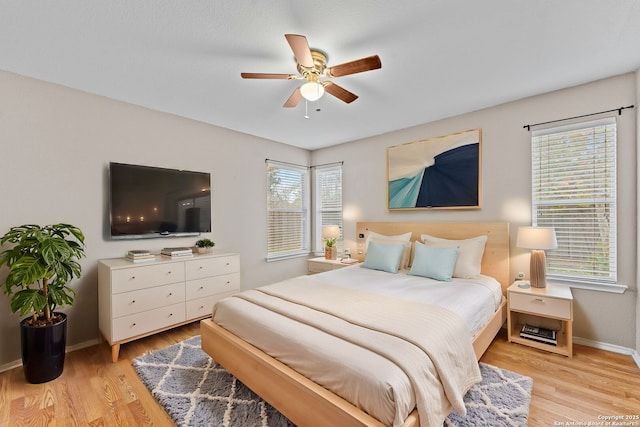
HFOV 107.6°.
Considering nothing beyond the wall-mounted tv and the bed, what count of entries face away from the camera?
0

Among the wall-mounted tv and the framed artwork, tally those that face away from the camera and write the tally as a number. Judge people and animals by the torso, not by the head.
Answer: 0

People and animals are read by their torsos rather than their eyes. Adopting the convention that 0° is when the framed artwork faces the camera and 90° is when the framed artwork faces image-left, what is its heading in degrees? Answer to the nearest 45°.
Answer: approximately 45°

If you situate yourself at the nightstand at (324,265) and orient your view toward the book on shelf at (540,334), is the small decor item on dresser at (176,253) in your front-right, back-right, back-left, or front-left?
back-right

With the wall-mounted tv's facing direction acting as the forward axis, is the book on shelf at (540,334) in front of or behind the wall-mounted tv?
in front

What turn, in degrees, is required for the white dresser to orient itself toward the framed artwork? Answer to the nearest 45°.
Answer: approximately 45° to its left

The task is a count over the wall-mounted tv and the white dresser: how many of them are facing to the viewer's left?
0

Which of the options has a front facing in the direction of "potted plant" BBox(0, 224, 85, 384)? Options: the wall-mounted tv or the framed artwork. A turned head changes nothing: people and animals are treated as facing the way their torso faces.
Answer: the framed artwork

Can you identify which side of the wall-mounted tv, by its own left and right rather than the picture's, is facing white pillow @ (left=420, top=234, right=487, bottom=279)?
front

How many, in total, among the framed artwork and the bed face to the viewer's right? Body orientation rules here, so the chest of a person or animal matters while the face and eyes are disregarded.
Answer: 0

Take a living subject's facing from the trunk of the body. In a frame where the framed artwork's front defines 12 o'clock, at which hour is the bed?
The bed is roughly at 11 o'clock from the framed artwork.

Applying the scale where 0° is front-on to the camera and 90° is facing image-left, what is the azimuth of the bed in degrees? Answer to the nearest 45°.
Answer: approximately 45°
